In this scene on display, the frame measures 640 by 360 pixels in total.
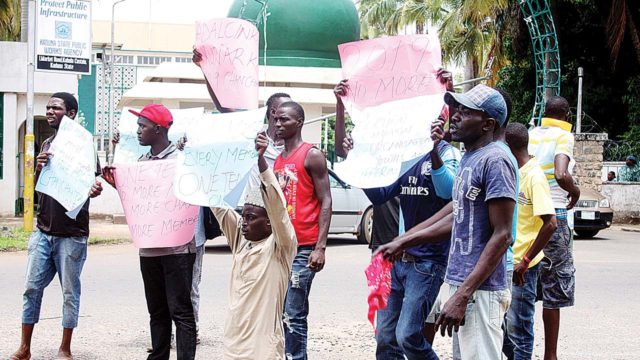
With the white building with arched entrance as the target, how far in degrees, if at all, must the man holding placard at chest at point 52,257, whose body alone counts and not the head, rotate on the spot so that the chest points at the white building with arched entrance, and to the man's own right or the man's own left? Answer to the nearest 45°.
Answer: approximately 135° to the man's own right

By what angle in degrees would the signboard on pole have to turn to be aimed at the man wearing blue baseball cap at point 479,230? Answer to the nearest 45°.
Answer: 0° — it already faces them

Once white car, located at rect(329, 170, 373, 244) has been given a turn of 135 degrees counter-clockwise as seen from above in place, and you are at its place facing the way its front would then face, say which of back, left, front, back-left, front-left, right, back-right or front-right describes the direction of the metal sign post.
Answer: front-left

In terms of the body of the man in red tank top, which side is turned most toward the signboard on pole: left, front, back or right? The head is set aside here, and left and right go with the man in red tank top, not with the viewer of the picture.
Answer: right

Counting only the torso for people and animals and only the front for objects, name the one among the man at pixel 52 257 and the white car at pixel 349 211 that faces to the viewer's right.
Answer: the white car

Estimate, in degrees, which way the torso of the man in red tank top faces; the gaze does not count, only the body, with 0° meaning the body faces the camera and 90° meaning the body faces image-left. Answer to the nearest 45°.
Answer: approximately 45°

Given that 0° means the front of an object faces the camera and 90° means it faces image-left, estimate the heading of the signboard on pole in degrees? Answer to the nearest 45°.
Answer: approximately 0°

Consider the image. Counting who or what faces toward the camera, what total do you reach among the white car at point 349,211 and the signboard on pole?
1

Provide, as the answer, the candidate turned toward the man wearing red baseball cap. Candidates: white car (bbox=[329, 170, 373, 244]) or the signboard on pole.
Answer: the signboard on pole
